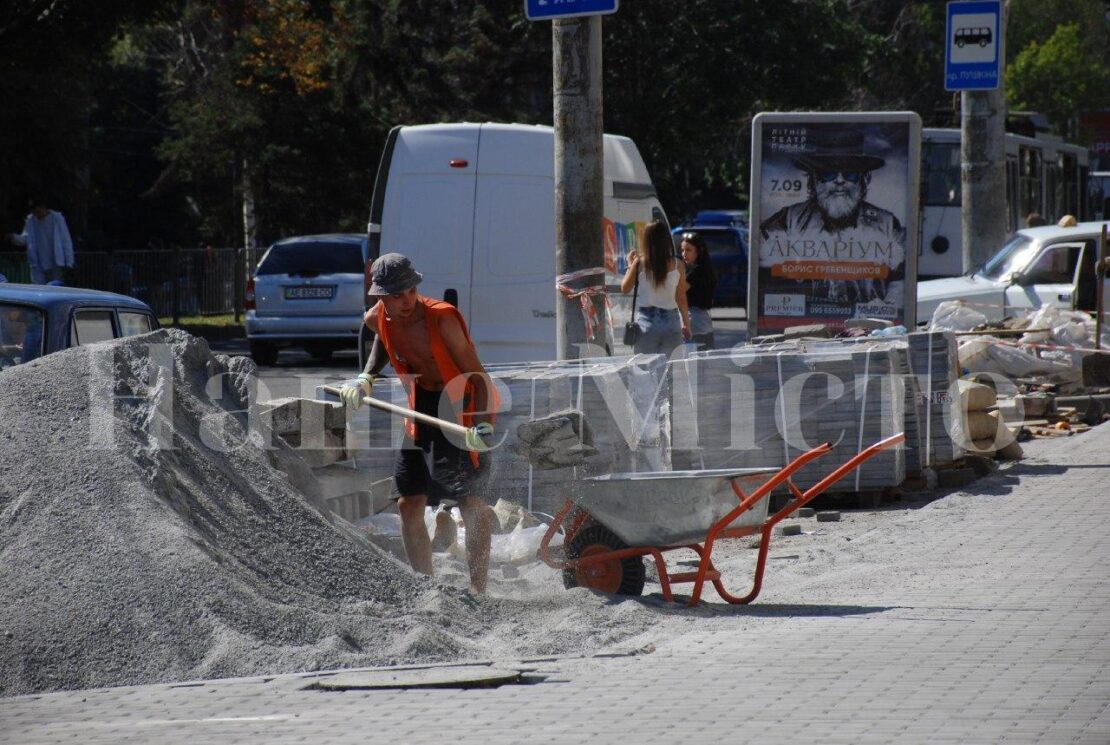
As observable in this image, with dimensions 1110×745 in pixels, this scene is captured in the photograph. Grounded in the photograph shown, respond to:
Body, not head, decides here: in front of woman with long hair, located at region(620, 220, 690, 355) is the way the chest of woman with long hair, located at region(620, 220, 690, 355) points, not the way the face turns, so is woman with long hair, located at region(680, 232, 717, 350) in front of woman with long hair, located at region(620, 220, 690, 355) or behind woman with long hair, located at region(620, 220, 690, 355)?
in front

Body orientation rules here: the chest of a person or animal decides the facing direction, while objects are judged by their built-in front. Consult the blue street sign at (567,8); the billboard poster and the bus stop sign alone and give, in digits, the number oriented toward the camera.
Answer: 3

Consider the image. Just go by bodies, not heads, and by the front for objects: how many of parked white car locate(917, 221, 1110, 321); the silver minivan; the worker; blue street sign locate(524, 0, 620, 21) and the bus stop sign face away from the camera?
1

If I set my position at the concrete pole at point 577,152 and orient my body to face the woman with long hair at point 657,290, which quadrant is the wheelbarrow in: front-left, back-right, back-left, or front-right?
back-right

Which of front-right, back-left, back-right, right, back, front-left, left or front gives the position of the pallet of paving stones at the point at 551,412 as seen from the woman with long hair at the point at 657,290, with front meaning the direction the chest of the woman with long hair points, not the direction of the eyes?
back

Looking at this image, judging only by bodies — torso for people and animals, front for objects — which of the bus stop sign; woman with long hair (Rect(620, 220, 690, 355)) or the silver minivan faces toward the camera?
the bus stop sign

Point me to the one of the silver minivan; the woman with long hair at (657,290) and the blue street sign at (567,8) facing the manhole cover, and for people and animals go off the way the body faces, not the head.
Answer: the blue street sign

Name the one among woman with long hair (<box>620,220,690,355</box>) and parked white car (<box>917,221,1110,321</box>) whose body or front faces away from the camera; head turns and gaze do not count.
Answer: the woman with long hair

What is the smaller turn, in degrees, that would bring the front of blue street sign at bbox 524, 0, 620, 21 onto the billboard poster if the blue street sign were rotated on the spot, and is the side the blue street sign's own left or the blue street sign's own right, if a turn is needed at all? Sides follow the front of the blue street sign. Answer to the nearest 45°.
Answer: approximately 135° to the blue street sign's own left

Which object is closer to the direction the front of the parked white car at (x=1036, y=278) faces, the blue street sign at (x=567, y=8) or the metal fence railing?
the blue street sign

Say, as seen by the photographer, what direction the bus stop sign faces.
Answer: facing the viewer

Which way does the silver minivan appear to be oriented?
away from the camera

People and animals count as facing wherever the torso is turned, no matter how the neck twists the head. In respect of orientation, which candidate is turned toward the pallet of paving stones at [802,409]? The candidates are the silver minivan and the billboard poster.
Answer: the billboard poster

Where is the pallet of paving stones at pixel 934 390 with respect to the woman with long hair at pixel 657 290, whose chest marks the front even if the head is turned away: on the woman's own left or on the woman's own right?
on the woman's own right

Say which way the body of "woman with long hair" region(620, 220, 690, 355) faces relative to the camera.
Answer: away from the camera

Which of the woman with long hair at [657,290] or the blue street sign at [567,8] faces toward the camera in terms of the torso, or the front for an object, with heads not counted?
the blue street sign

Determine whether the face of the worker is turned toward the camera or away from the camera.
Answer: toward the camera

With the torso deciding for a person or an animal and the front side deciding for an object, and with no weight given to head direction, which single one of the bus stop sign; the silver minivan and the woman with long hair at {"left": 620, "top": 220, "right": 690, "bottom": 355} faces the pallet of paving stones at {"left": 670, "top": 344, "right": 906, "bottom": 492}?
the bus stop sign

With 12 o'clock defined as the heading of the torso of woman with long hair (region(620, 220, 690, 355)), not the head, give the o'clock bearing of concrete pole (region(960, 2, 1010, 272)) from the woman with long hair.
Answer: The concrete pole is roughly at 1 o'clock from the woman with long hair.
